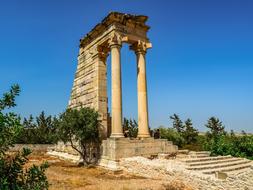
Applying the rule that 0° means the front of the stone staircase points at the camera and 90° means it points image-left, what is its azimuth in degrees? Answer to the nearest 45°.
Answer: approximately 315°

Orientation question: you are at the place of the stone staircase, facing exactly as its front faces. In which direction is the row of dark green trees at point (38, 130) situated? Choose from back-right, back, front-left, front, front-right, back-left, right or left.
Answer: back

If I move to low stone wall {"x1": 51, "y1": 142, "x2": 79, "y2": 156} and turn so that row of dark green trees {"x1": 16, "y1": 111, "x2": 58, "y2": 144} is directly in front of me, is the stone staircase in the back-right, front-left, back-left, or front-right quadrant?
back-right

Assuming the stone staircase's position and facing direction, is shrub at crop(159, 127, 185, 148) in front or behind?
behind

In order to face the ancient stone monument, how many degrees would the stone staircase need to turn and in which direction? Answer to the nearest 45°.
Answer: approximately 135° to its right

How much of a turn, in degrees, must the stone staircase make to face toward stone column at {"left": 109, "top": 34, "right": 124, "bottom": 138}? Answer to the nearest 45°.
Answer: approximately 135° to its right

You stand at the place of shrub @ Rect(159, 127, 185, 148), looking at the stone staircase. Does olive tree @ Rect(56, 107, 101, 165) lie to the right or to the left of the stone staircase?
right

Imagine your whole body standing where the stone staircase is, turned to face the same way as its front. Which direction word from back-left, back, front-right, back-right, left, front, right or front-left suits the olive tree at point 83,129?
back-right

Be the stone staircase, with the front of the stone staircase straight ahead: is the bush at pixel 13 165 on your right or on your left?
on your right
